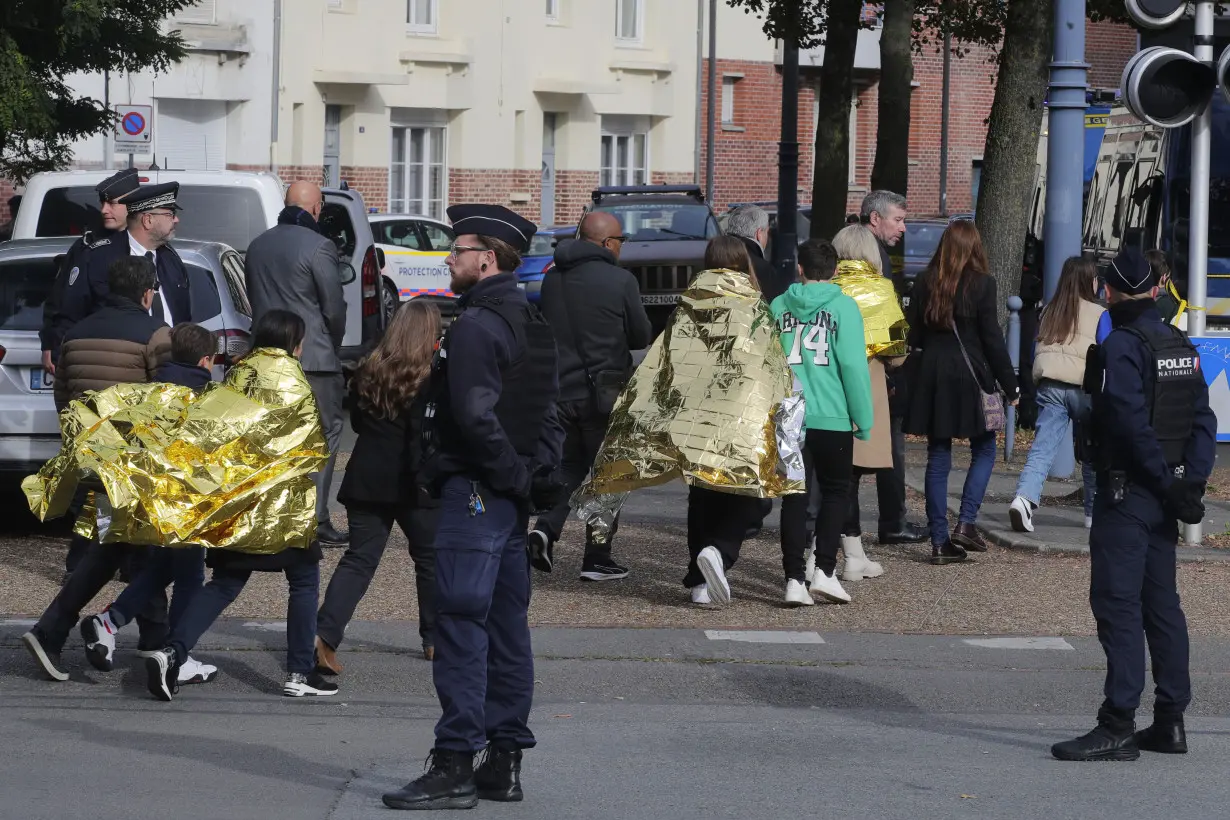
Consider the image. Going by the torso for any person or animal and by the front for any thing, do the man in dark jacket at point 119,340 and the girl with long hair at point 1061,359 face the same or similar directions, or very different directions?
same or similar directions

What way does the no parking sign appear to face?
toward the camera

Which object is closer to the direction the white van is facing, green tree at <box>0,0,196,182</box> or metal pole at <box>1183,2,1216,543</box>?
the green tree

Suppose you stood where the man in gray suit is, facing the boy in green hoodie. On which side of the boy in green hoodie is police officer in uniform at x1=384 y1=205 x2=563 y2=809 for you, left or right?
right

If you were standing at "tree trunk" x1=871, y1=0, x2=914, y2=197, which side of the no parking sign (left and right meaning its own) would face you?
left

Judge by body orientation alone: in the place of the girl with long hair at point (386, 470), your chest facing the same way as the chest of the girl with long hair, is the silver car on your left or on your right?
on your left

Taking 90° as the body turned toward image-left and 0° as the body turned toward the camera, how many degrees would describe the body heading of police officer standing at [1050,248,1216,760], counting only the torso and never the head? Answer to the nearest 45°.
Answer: approximately 135°

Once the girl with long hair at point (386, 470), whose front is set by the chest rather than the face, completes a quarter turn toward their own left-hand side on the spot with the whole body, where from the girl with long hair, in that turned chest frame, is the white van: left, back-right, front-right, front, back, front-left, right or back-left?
front-right

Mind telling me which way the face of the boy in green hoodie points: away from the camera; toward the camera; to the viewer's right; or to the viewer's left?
away from the camera

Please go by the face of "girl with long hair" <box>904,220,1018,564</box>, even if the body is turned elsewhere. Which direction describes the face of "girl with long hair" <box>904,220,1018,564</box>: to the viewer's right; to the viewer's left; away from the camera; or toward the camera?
away from the camera

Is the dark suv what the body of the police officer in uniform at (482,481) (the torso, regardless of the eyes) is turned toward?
no

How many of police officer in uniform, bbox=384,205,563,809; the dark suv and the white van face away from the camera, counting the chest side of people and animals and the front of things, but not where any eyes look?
1

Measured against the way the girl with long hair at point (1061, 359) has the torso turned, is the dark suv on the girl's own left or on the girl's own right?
on the girl's own left

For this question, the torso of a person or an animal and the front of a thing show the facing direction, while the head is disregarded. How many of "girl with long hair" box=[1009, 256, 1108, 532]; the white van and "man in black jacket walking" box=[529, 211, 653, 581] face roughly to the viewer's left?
0

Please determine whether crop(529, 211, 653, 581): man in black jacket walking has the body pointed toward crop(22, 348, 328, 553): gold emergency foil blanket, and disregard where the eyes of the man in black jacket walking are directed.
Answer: no
